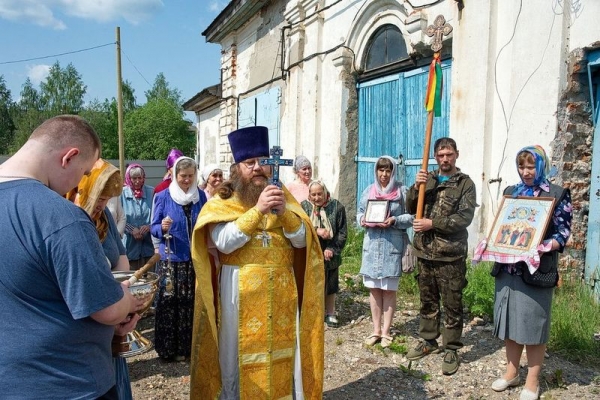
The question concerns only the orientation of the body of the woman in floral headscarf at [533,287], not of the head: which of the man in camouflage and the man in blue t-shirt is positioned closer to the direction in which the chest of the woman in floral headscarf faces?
the man in blue t-shirt

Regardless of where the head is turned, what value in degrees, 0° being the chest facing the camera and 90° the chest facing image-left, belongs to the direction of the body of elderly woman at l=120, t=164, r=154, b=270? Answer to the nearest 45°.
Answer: approximately 0°

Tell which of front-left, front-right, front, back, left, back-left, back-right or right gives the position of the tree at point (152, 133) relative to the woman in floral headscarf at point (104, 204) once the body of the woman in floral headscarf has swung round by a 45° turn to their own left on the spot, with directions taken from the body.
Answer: left

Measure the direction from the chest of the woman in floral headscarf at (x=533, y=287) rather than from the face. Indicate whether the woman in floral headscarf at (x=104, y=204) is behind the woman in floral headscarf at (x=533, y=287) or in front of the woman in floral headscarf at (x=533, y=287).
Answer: in front

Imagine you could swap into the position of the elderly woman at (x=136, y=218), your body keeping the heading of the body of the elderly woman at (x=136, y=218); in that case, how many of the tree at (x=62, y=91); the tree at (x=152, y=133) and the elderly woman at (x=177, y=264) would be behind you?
2

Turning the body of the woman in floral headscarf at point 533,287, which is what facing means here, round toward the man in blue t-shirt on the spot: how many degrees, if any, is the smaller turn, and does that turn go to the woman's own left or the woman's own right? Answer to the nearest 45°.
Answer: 0° — they already face them

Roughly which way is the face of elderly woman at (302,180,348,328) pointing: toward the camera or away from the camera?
toward the camera

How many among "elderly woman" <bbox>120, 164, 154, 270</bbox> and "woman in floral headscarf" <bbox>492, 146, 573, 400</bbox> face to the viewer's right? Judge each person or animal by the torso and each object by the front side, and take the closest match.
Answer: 0

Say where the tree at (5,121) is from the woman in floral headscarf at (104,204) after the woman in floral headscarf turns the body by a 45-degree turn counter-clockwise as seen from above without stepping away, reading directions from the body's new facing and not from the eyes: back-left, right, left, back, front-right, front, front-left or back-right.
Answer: left

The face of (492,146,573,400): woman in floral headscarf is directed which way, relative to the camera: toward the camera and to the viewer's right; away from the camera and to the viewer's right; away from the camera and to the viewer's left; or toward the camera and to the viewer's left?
toward the camera and to the viewer's left

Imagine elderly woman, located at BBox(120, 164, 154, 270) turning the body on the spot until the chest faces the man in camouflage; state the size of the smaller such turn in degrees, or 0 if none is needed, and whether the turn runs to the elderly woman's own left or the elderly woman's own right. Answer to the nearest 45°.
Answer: approximately 45° to the elderly woman's own left
